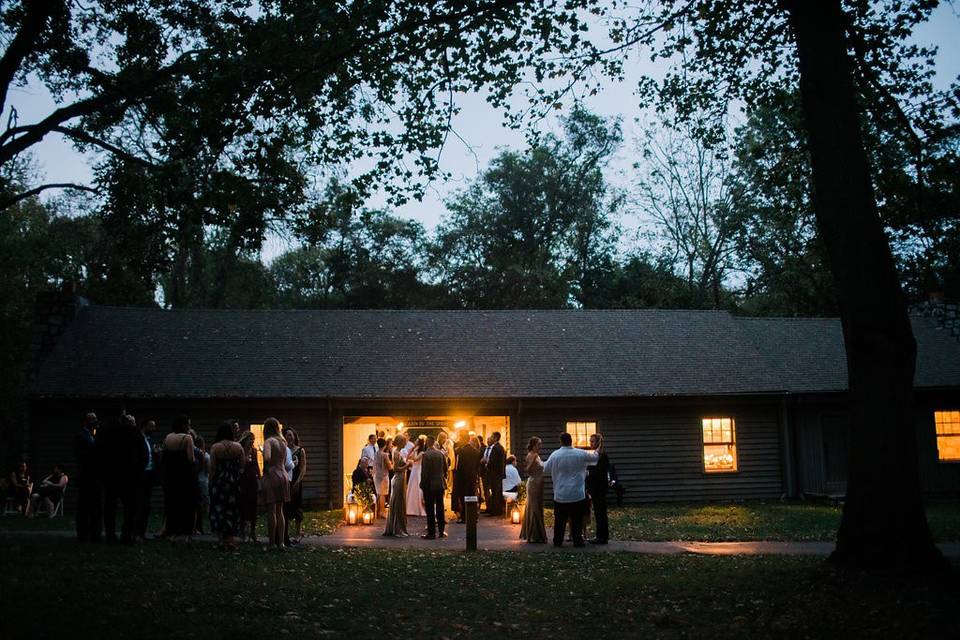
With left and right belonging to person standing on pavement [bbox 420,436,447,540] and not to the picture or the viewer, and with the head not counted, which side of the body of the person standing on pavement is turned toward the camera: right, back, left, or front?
back

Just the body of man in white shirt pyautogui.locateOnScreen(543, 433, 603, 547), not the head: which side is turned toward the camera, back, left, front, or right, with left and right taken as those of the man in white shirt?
back

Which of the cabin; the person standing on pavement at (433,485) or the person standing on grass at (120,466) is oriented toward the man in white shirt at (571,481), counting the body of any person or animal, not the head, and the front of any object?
the cabin

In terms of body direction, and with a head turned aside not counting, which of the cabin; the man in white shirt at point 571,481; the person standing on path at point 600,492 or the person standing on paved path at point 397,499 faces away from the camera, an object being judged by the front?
the man in white shirt

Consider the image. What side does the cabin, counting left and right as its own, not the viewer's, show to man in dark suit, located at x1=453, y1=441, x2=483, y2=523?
front

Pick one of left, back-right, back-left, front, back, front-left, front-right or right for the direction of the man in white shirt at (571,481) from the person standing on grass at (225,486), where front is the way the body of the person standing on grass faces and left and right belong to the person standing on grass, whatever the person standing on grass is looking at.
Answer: right

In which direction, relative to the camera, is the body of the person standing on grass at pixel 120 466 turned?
away from the camera

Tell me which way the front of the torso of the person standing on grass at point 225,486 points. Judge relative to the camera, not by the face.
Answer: away from the camera

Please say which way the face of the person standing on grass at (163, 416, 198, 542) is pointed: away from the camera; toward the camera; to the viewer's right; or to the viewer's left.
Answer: away from the camera
